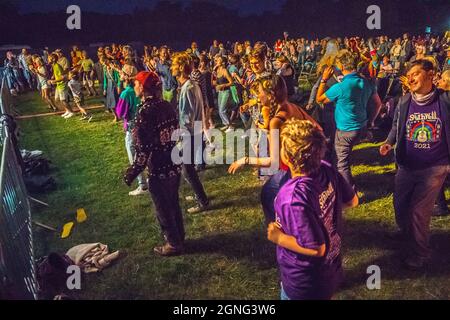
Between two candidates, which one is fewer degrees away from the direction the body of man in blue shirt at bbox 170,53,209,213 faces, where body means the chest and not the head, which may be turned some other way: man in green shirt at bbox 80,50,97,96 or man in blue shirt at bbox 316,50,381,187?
the man in green shirt

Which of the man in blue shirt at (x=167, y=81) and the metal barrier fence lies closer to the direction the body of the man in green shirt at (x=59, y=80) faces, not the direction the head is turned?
the metal barrier fence

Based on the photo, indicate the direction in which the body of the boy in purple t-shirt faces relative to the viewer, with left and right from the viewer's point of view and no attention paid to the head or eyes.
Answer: facing away from the viewer and to the left of the viewer

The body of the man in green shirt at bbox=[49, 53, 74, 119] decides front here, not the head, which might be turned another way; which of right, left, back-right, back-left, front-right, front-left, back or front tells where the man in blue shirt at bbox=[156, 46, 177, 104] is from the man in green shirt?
back-left
